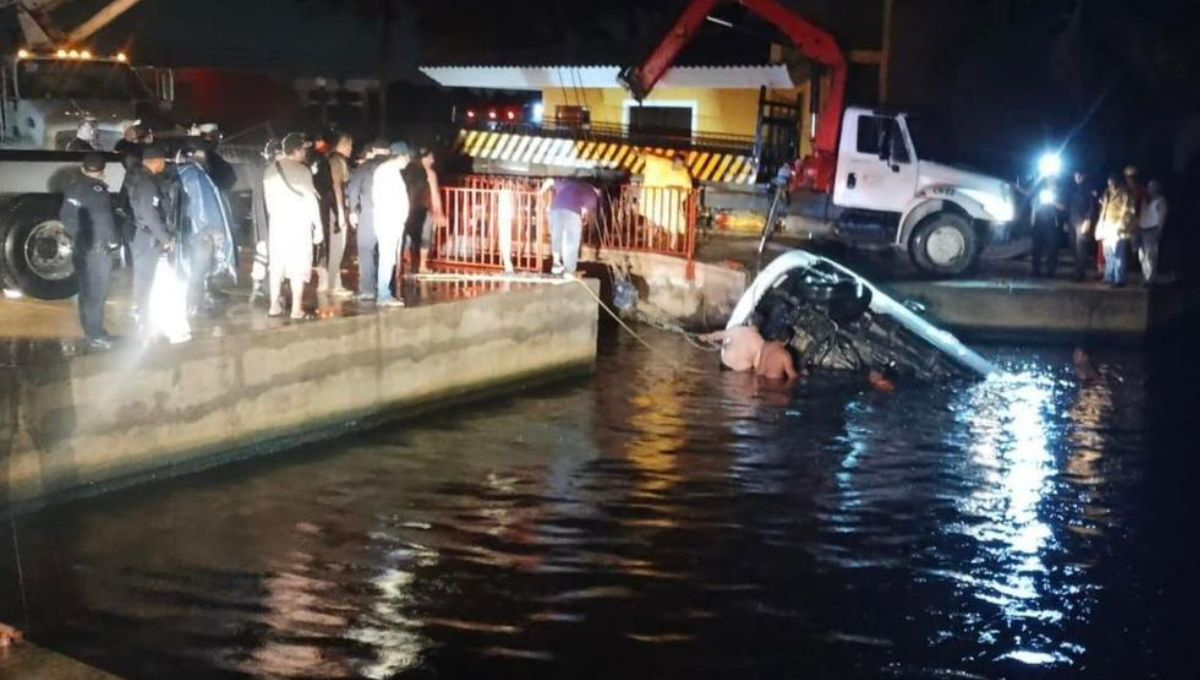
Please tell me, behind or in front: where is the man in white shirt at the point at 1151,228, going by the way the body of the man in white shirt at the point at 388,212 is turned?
in front

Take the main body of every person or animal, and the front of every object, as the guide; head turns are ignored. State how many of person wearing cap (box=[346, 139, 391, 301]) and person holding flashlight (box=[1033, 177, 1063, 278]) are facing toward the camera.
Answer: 1

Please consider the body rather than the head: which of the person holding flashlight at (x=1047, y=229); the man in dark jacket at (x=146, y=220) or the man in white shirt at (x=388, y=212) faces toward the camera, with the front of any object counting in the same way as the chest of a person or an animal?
the person holding flashlight

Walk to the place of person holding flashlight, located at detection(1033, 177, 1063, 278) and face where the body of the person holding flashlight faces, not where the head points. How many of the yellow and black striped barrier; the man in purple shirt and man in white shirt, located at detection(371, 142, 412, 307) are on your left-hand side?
0

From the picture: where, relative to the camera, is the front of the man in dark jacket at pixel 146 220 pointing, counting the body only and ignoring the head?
to the viewer's right

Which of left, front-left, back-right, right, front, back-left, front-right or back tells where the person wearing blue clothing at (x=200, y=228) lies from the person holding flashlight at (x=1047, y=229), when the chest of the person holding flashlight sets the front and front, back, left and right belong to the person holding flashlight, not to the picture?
front-right

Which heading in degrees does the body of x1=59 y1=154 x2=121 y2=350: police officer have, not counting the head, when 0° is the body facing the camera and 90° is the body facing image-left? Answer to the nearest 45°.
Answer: approximately 315°

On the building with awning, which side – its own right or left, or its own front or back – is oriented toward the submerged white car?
front

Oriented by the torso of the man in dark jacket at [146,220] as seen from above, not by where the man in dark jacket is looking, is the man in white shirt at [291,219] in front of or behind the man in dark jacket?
in front

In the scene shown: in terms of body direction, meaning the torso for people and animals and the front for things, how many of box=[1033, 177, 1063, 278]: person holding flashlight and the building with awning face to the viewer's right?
0

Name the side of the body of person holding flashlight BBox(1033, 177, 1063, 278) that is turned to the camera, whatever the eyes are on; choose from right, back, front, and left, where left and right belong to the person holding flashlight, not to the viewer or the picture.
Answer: front

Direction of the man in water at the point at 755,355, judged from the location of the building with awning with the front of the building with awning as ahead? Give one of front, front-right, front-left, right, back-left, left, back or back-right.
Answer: front

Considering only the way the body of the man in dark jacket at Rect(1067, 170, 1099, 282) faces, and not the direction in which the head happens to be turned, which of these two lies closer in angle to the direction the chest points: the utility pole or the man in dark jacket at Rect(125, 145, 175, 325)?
the man in dark jacket

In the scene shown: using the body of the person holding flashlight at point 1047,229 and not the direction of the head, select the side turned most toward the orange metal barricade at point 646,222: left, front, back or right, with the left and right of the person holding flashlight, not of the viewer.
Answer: right
